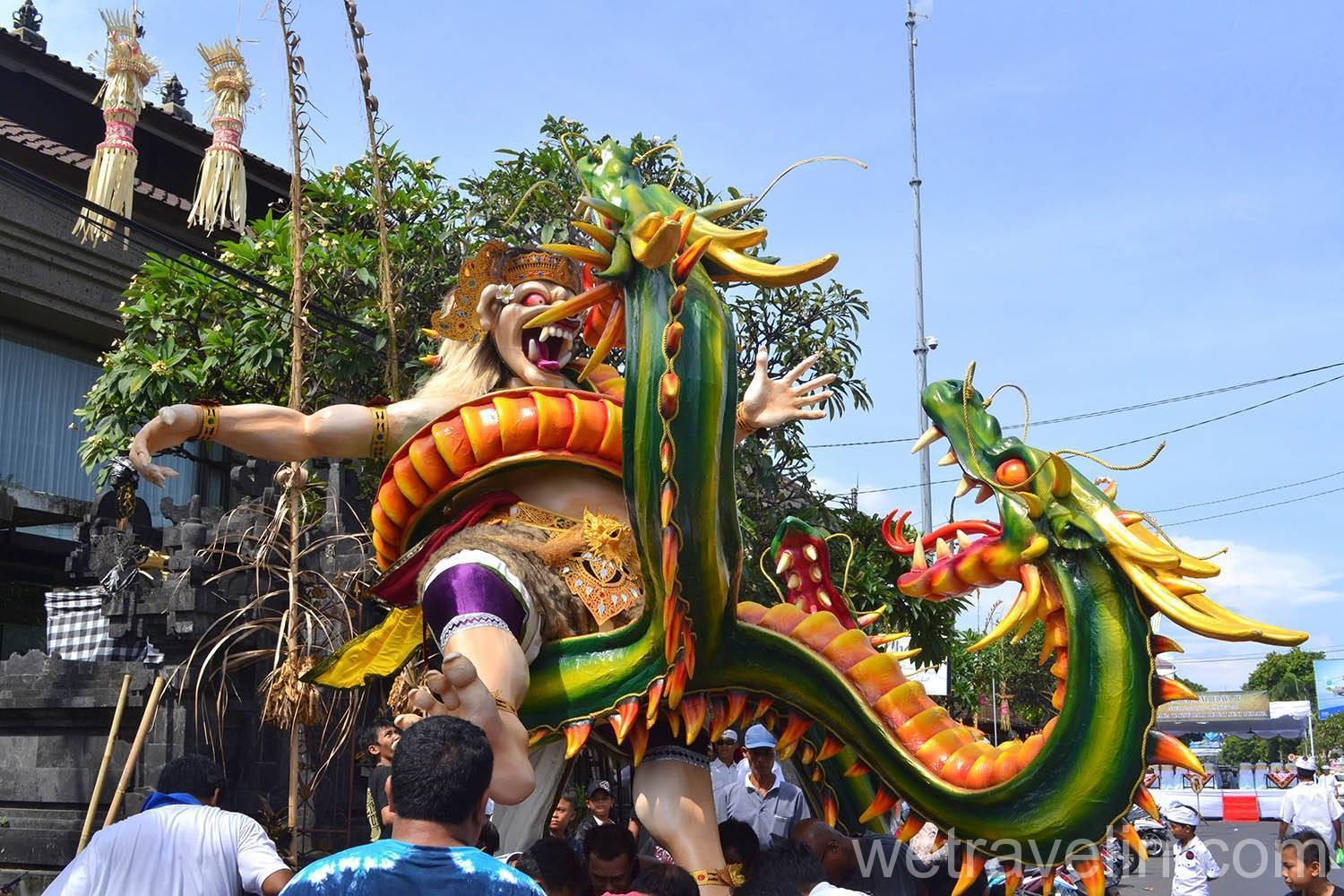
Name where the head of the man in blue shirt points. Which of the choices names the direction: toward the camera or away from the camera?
away from the camera

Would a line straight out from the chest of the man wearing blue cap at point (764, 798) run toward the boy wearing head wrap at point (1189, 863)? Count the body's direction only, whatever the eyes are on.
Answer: no

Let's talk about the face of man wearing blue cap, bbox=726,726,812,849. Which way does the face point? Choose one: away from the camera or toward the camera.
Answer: toward the camera

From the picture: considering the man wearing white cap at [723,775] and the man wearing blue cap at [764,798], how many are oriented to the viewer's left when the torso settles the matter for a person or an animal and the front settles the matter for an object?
0

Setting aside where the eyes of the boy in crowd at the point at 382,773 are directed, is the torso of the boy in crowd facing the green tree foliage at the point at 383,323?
no

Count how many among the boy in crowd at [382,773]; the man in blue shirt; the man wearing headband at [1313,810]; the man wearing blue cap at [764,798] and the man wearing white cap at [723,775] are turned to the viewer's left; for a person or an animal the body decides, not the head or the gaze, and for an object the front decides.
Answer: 0

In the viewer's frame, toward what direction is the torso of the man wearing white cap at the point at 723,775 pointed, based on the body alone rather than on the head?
toward the camera

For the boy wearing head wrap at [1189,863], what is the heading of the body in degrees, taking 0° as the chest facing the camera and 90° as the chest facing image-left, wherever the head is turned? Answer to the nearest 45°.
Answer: approximately 45°

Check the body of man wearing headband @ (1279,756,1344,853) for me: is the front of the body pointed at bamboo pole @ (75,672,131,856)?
no
